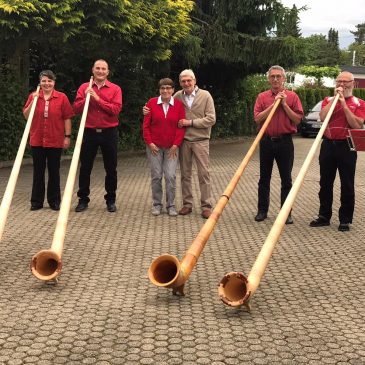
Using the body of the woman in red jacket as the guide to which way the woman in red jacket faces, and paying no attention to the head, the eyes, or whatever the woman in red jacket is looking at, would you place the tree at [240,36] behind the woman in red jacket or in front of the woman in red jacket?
behind

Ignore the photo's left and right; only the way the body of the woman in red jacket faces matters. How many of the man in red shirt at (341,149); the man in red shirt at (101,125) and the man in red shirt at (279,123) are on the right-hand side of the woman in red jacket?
1

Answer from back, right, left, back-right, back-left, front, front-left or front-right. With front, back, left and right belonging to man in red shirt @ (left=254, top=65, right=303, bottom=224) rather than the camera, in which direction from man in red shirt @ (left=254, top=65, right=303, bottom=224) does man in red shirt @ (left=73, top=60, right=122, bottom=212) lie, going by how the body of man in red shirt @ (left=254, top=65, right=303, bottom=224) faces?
right

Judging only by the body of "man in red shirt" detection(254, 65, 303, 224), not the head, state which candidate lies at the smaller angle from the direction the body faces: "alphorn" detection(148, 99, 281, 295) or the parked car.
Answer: the alphorn

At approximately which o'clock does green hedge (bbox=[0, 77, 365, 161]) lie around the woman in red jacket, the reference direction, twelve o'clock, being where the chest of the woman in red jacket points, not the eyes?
The green hedge is roughly at 6 o'clock from the woman in red jacket.

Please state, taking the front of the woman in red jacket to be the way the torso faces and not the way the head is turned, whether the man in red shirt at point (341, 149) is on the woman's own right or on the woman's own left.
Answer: on the woman's own left

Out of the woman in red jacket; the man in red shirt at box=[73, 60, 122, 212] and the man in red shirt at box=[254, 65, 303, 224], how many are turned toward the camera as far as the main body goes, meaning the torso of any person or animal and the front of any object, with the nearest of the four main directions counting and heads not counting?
3

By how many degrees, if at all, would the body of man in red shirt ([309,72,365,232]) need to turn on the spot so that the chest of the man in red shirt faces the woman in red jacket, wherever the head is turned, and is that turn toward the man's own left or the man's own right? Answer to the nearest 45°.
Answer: approximately 45° to the man's own right

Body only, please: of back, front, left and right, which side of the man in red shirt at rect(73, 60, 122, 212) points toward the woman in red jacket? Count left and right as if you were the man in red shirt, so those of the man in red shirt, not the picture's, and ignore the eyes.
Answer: left

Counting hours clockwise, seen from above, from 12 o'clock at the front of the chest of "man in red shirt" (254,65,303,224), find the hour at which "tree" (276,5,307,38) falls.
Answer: The tree is roughly at 6 o'clock from the man in red shirt.

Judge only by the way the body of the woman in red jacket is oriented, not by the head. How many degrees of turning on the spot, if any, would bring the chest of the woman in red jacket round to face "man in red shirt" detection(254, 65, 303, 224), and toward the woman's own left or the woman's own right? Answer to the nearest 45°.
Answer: approximately 90° to the woman's own left

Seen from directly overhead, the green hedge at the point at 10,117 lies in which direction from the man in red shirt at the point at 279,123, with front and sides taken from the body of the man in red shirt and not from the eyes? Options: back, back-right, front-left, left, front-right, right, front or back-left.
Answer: back-right

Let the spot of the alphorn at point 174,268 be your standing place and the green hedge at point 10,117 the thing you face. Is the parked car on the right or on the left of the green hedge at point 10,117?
right
